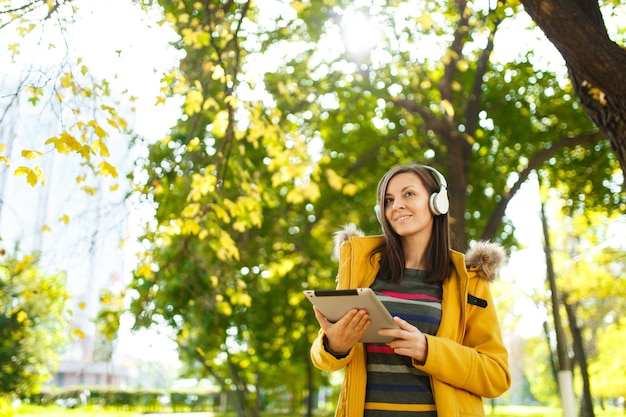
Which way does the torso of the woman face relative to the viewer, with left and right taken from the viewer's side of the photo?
facing the viewer and to the left of the viewer

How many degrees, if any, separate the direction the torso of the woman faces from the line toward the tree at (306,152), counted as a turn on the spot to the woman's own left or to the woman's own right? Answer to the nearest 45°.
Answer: approximately 135° to the woman's own right

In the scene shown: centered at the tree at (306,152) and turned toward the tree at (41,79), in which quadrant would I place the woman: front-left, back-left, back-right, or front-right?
front-left

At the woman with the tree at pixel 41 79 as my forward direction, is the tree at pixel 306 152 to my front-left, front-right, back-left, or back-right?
front-right

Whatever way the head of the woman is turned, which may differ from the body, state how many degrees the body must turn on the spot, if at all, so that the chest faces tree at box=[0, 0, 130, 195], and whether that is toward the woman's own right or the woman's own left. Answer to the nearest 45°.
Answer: approximately 90° to the woman's own right

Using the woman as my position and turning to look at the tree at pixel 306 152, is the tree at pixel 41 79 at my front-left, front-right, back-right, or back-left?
front-left
